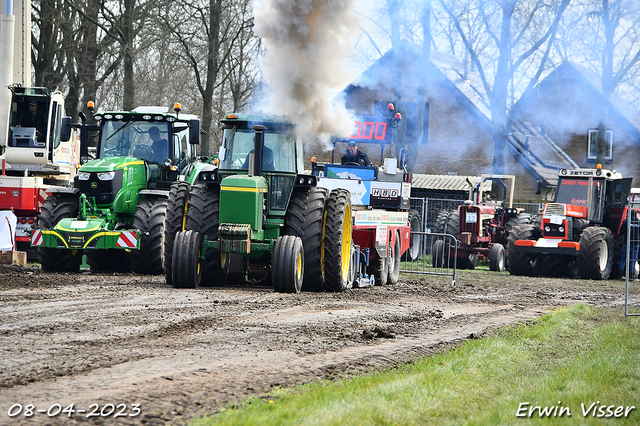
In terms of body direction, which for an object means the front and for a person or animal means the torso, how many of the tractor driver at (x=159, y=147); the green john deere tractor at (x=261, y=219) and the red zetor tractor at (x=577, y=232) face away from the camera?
0

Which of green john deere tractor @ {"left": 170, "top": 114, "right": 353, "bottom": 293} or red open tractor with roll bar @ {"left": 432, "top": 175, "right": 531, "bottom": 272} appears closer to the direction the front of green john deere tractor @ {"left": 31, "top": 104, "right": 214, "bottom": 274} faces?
the green john deere tractor

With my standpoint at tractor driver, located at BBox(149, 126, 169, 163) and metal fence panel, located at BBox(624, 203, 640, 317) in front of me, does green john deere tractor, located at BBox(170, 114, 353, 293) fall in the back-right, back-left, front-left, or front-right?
front-right

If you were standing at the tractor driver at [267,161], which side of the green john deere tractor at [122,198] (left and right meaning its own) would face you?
left

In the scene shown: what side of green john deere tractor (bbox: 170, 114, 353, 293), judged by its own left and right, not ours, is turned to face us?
front

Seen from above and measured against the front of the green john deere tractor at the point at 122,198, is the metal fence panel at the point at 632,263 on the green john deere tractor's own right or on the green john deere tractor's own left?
on the green john deere tractor's own left

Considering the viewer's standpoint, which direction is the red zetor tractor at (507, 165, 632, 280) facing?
facing the viewer and to the left of the viewer

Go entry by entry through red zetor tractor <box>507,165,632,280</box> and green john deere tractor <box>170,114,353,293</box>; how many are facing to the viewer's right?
0

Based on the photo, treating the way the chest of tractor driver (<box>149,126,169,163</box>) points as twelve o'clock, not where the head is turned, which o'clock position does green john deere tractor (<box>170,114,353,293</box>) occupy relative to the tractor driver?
The green john deere tractor is roughly at 10 o'clock from the tractor driver.

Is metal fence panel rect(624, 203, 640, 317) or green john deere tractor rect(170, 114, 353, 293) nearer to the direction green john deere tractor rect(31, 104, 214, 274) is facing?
the green john deere tractor

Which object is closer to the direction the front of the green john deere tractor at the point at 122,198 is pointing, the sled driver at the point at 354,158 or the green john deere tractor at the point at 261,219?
the green john deere tractor
